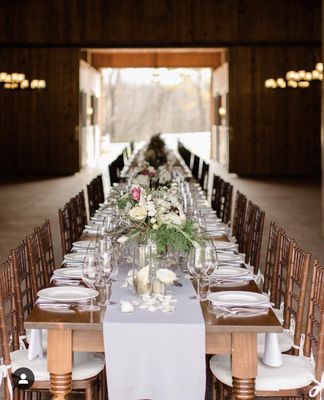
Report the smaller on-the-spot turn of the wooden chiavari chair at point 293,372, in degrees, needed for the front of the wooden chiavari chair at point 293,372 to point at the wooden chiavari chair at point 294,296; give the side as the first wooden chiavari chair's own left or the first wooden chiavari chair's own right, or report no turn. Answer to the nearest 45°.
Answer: approximately 90° to the first wooden chiavari chair's own right

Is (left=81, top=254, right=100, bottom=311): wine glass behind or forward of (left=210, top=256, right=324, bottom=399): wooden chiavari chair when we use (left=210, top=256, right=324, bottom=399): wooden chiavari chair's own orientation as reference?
forward

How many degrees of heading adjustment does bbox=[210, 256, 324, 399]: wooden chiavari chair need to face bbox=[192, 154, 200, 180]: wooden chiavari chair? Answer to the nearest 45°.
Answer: approximately 90° to its right

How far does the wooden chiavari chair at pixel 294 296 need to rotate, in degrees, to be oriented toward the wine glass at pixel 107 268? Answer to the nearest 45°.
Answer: approximately 45° to its left

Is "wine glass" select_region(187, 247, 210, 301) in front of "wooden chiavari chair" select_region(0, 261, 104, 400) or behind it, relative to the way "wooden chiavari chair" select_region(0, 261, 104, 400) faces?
in front

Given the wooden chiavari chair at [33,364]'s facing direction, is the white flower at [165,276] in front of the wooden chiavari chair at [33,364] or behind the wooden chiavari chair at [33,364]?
in front

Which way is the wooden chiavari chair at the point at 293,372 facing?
to the viewer's left

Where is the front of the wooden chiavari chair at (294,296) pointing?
to the viewer's left

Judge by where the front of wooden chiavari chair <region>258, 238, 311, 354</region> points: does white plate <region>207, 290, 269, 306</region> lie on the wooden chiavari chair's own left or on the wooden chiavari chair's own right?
on the wooden chiavari chair's own left

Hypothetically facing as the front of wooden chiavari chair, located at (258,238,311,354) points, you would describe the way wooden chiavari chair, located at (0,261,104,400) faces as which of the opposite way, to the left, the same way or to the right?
the opposite way

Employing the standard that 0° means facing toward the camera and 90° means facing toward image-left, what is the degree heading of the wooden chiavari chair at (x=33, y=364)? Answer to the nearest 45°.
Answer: approximately 270°

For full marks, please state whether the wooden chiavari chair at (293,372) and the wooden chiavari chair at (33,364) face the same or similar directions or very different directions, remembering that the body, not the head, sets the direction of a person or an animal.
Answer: very different directions

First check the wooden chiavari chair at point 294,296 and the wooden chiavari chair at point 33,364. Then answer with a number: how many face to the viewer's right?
1

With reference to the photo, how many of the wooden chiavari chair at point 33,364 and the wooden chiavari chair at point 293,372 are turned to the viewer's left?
1
